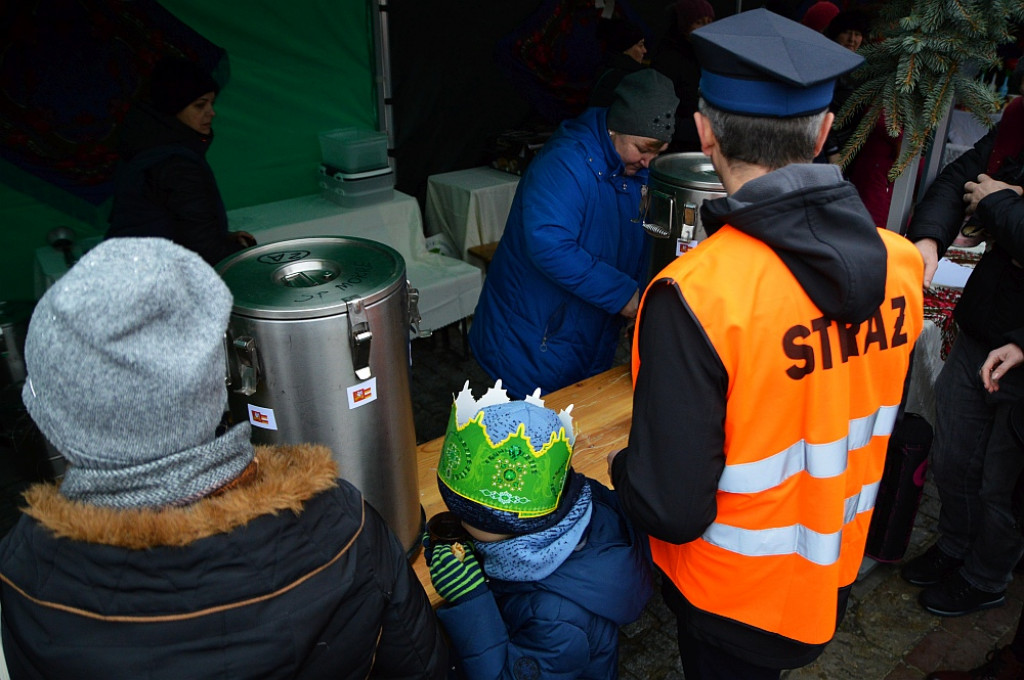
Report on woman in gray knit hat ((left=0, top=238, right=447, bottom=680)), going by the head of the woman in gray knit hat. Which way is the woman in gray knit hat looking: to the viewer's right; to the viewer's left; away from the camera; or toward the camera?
away from the camera

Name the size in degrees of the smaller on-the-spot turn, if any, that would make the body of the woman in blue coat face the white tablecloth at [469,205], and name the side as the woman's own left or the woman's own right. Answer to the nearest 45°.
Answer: approximately 135° to the woman's own left

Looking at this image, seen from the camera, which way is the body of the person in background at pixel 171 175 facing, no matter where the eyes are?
to the viewer's right

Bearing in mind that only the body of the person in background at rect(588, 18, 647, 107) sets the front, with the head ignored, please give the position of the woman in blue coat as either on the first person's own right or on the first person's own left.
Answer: on the first person's own right

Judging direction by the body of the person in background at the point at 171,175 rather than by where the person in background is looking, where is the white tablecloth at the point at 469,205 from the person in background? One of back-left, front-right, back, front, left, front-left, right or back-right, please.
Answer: front-left

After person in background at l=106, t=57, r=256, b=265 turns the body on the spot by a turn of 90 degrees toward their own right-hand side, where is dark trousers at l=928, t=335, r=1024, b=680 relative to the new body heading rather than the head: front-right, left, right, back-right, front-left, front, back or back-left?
front-left
